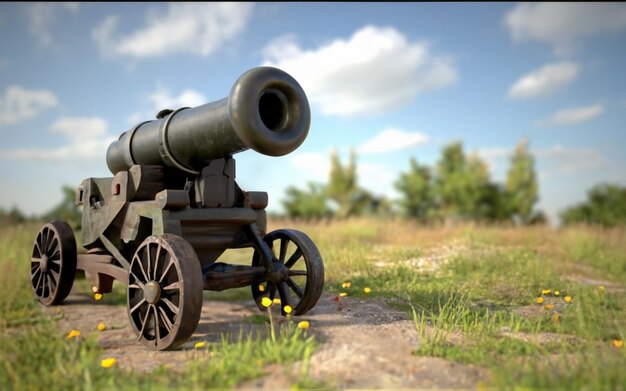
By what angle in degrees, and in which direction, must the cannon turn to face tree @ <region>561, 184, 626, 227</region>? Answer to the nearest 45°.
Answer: approximately 90° to its left

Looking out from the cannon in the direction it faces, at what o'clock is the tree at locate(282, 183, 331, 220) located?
The tree is roughly at 8 o'clock from the cannon.

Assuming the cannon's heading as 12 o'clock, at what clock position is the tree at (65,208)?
The tree is roughly at 7 o'clock from the cannon.

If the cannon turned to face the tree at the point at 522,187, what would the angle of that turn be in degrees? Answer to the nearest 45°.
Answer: approximately 90° to its left

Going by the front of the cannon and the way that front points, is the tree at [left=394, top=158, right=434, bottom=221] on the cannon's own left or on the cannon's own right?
on the cannon's own left

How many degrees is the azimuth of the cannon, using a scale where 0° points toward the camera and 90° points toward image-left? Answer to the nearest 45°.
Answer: approximately 315°

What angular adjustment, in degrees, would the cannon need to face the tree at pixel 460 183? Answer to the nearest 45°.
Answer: approximately 90° to its left
